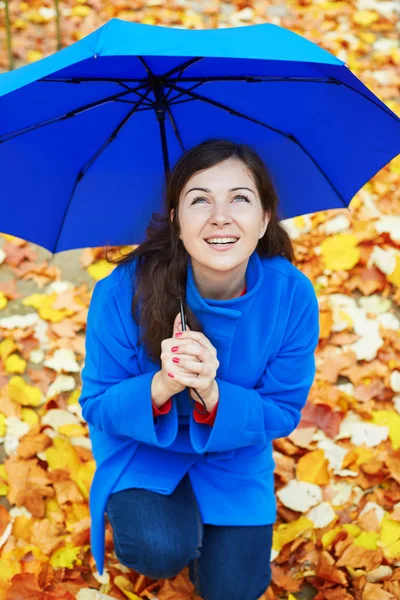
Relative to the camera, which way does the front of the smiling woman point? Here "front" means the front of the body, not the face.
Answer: toward the camera

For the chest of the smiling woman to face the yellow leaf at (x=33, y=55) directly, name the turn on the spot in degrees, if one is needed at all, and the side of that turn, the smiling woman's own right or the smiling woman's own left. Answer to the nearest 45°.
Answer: approximately 180°

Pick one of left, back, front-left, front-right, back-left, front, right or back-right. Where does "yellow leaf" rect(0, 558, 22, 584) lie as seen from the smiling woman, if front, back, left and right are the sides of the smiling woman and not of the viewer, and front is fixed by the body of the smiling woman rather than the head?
right

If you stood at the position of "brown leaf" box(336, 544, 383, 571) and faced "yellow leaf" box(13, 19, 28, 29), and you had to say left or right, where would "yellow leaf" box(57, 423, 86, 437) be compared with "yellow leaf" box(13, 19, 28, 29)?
left

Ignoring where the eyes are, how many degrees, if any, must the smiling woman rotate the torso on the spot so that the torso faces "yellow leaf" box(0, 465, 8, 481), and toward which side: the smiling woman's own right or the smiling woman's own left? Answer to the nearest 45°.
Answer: approximately 135° to the smiling woman's own right

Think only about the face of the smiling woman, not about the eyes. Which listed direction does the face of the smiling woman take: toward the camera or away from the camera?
toward the camera

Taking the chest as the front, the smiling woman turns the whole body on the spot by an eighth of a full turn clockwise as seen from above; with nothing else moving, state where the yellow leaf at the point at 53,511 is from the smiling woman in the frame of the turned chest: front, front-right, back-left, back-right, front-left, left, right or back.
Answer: right

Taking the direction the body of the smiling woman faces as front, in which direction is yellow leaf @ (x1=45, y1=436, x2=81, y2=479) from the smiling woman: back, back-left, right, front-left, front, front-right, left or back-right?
back-right

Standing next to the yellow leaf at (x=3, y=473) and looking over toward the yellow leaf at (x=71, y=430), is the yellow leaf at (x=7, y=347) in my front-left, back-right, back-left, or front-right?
front-left

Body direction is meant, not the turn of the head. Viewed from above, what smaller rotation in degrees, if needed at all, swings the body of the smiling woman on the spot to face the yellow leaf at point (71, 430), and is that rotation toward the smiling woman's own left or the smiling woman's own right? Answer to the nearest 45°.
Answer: approximately 135° to the smiling woman's own right
